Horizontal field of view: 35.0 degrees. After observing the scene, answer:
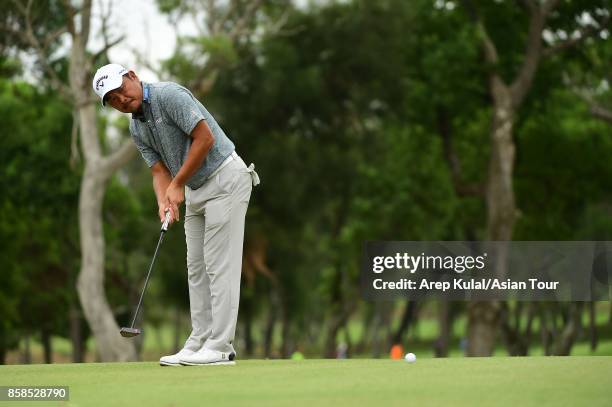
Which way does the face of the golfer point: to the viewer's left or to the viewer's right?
to the viewer's left

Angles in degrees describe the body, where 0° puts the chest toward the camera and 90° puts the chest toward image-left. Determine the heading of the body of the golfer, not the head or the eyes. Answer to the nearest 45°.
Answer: approximately 45°

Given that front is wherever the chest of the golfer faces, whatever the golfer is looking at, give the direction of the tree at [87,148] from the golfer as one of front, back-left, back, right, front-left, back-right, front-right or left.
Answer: back-right
